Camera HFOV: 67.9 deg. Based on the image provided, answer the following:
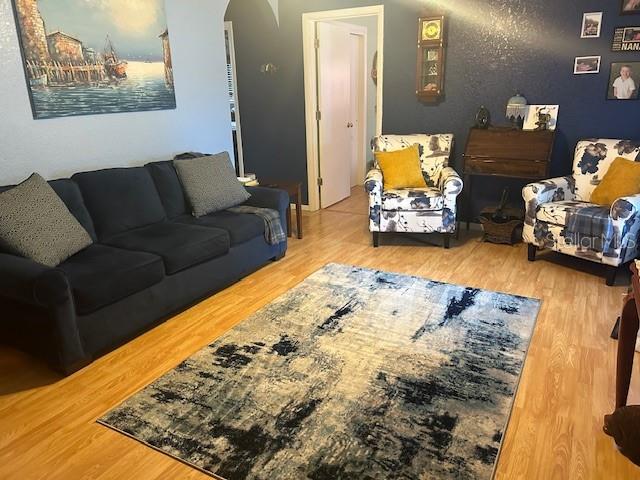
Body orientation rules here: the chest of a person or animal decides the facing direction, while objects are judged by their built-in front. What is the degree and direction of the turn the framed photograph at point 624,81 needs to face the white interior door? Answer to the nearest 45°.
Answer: approximately 90° to its right

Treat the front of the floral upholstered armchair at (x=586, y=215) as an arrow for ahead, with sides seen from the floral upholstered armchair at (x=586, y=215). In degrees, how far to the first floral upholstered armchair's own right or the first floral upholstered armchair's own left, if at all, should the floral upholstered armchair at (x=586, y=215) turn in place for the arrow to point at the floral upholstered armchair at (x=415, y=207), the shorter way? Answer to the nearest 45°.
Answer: approximately 45° to the first floral upholstered armchair's own right

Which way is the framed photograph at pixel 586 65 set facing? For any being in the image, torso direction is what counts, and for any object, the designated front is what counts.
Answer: toward the camera

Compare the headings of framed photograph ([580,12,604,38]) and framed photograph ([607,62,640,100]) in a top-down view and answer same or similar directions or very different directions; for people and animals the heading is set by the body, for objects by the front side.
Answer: same or similar directions

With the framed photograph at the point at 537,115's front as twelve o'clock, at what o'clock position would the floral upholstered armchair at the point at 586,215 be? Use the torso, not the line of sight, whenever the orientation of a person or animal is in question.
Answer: The floral upholstered armchair is roughly at 11 o'clock from the framed photograph.

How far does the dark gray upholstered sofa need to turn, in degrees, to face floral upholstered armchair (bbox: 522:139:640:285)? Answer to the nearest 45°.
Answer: approximately 45° to its left

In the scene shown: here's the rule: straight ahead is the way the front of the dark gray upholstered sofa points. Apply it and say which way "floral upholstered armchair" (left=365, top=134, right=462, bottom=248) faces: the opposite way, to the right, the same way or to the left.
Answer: to the right

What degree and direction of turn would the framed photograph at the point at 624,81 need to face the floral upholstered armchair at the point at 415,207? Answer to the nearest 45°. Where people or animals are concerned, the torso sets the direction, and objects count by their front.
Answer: approximately 45° to its right

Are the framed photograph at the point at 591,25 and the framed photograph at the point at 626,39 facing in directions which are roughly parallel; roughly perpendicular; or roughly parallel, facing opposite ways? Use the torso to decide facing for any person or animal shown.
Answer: roughly parallel

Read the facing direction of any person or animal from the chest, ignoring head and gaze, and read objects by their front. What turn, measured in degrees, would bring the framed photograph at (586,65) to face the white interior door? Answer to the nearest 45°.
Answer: approximately 90° to its right

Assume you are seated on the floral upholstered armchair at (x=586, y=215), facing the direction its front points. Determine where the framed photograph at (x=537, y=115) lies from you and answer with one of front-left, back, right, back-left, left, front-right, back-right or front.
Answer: right

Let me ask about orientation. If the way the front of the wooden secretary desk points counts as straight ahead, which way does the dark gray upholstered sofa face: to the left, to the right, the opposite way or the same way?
to the left

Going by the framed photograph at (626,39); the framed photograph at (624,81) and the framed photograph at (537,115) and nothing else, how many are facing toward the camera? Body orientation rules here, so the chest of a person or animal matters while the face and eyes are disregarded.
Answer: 3

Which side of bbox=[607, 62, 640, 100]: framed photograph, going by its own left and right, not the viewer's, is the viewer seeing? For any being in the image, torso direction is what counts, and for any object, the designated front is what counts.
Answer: front
